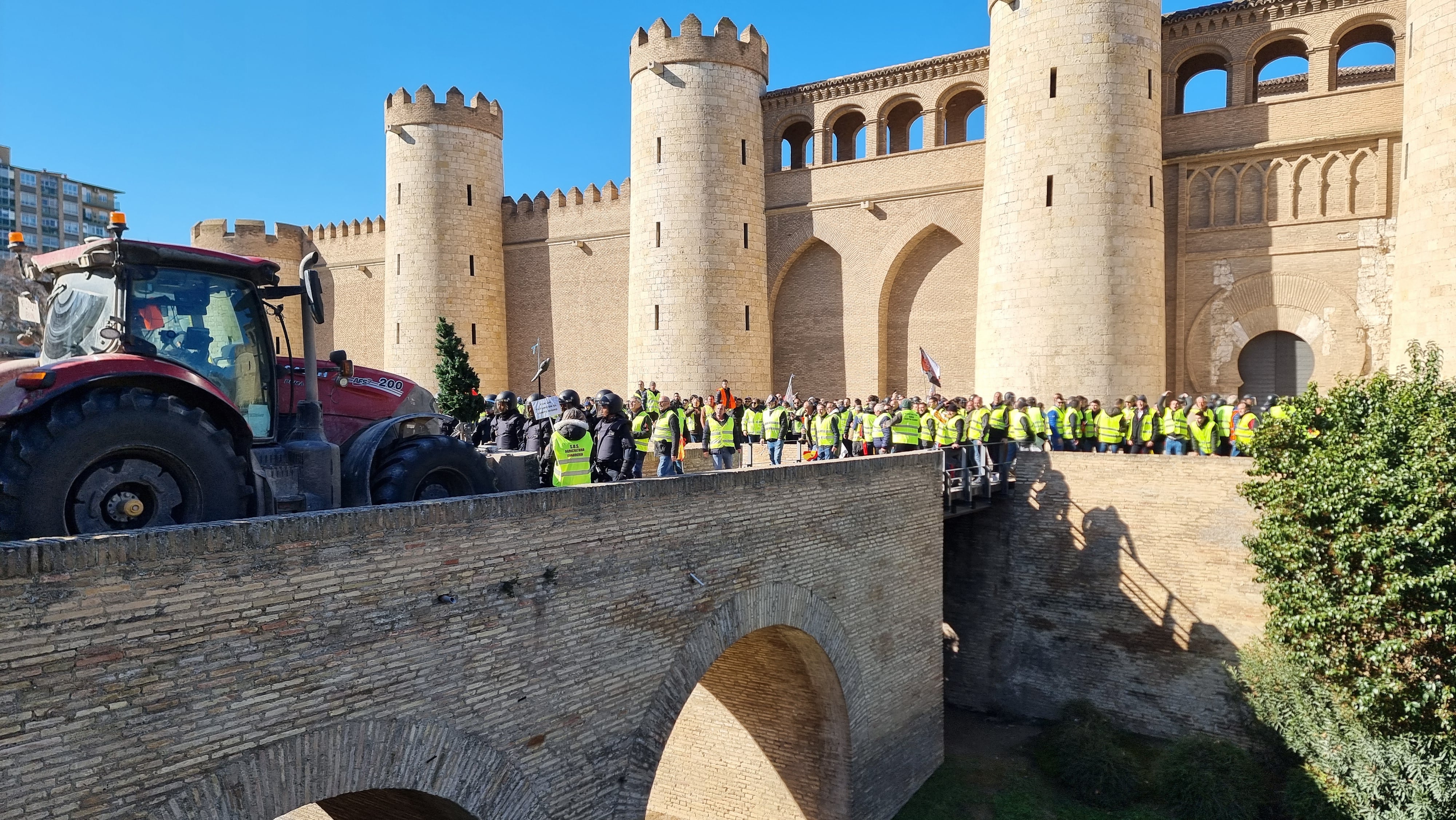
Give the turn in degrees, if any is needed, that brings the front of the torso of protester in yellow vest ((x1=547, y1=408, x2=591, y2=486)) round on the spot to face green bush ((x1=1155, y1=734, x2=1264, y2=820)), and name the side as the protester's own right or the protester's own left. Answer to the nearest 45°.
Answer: approximately 90° to the protester's own right

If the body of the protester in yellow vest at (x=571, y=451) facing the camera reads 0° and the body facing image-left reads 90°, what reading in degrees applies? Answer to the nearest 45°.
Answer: approximately 180°

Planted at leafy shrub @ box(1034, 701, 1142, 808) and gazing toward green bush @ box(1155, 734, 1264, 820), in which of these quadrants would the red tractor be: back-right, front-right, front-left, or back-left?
back-right

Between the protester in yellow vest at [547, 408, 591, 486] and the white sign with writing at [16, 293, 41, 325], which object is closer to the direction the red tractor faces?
the protester in yellow vest

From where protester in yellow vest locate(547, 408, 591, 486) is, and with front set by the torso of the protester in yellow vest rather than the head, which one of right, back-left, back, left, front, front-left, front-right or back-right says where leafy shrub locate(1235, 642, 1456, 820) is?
right

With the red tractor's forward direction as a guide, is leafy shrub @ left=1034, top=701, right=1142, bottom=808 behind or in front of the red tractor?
in front

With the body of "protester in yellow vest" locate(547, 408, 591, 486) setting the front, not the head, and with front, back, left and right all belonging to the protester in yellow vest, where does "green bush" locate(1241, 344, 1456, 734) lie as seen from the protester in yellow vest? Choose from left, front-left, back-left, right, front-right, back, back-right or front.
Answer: right

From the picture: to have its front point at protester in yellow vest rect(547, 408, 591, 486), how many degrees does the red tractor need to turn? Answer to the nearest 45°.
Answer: approximately 45° to its right

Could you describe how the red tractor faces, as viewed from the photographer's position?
facing away from the viewer and to the right of the viewer

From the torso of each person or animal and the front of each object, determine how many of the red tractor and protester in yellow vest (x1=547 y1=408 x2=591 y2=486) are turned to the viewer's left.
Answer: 0
